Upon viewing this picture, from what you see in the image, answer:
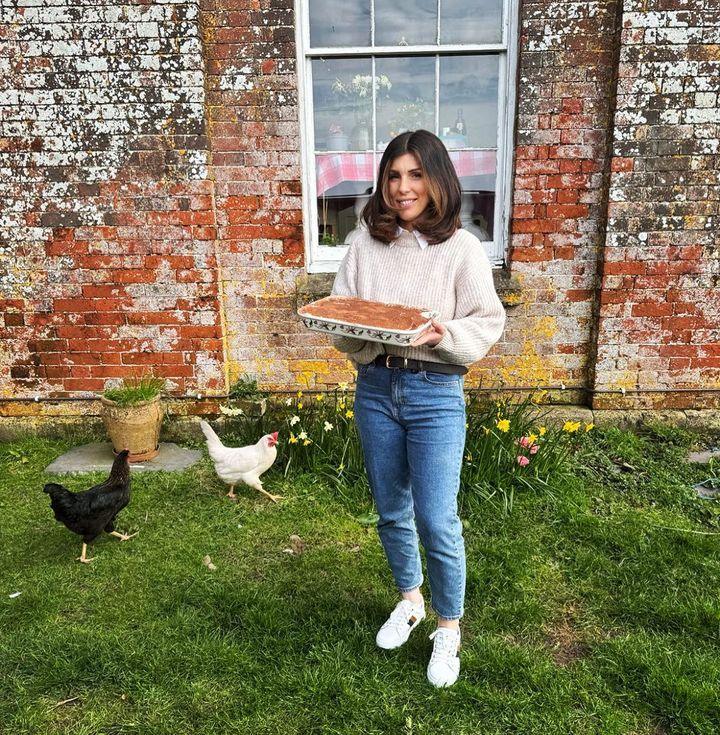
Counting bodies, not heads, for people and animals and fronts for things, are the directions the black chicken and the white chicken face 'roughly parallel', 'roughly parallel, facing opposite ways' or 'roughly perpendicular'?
roughly parallel

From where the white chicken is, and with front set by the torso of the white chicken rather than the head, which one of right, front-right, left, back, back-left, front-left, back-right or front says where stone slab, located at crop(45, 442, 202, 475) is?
back-left

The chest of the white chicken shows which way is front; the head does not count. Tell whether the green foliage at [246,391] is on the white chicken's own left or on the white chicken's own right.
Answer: on the white chicken's own left

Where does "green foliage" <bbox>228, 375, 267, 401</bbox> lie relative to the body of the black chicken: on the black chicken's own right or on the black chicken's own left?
on the black chicken's own left

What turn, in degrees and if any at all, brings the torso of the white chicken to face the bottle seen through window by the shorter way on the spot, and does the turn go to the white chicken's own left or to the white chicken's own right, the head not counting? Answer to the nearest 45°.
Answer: approximately 45° to the white chicken's own left

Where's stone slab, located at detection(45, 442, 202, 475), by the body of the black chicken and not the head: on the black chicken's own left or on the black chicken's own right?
on the black chicken's own left

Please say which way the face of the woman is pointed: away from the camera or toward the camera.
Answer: toward the camera

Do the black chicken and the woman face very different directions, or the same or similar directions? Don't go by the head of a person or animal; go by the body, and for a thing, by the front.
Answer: very different directions

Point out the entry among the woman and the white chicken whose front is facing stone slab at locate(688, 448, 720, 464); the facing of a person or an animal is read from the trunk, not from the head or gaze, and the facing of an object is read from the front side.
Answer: the white chicken

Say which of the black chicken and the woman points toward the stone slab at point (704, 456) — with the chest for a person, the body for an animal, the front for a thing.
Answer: the black chicken

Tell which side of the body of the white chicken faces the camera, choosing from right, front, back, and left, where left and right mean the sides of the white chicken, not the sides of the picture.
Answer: right

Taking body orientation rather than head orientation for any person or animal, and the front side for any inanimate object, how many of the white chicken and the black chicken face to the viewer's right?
2

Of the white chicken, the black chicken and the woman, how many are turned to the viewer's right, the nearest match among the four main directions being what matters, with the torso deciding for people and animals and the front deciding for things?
2

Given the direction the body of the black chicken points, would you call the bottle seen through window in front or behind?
in front

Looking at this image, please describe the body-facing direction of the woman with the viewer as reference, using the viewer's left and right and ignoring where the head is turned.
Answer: facing the viewer and to the left of the viewer

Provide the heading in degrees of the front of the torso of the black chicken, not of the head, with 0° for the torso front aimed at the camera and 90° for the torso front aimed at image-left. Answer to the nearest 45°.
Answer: approximately 270°
